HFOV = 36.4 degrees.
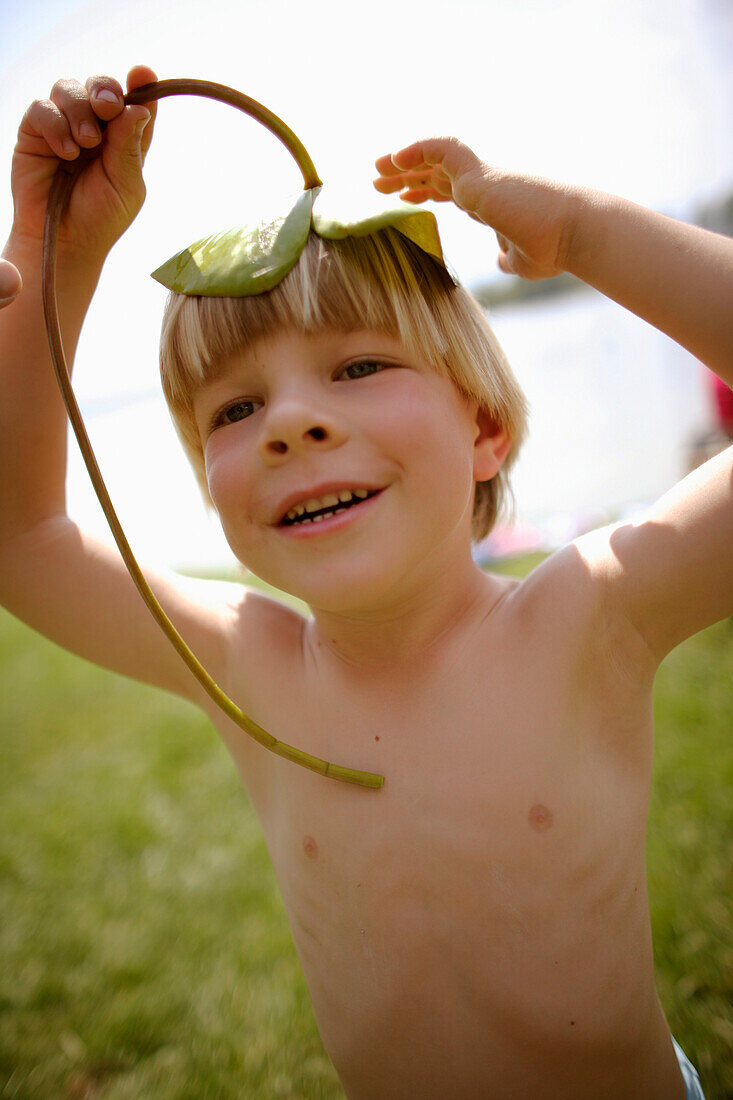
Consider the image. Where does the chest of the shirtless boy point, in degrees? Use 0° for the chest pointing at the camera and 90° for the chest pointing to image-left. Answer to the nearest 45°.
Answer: approximately 0°
